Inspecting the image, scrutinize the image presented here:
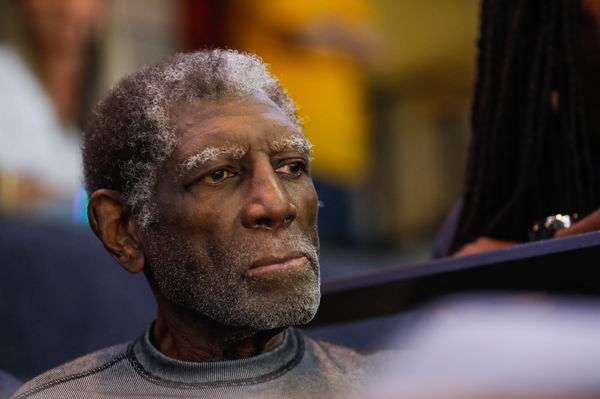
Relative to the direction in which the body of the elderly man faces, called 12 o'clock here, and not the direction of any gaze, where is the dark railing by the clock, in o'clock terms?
The dark railing is roughly at 10 o'clock from the elderly man.

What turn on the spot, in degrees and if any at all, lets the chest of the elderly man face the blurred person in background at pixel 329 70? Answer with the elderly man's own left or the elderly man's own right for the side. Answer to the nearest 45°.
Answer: approximately 135° to the elderly man's own left

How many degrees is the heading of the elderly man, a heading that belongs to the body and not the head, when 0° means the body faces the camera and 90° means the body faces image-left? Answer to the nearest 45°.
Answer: approximately 315°

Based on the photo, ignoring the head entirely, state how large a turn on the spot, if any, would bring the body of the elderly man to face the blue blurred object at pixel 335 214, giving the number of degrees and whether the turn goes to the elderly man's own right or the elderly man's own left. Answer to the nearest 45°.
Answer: approximately 135° to the elderly man's own left

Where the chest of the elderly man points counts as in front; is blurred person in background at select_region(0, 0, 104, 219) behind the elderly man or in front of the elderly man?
behind

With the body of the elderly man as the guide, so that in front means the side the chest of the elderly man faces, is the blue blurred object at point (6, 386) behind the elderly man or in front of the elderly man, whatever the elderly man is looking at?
behind

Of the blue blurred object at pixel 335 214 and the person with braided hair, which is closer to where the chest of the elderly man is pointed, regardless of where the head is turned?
the person with braided hair
